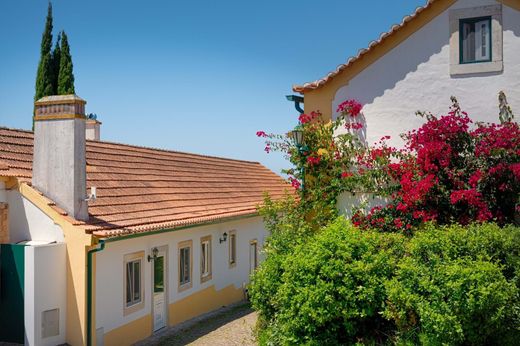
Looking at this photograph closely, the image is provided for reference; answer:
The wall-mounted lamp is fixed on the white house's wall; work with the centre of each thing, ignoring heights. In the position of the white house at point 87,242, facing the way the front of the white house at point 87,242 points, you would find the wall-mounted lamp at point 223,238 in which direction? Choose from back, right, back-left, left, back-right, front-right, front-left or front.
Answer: left

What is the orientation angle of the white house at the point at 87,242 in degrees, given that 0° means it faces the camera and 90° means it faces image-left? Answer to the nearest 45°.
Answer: approximately 315°

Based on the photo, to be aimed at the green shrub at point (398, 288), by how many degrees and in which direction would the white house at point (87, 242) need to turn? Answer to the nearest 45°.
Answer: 0° — it already faces it

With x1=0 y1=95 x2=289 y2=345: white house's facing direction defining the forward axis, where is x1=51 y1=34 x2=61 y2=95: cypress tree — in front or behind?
behind

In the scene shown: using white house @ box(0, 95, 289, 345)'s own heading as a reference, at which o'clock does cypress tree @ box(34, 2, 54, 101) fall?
The cypress tree is roughly at 7 o'clock from the white house.

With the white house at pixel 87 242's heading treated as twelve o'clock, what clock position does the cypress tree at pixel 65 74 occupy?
The cypress tree is roughly at 7 o'clock from the white house.

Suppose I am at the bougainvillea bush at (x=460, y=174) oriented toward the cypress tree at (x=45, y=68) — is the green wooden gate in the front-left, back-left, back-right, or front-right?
front-left

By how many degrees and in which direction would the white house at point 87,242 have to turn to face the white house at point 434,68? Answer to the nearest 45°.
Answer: approximately 45° to its left

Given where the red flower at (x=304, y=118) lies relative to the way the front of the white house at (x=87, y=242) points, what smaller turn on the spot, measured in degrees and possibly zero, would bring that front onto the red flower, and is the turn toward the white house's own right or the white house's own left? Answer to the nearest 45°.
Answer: approximately 45° to the white house's own left

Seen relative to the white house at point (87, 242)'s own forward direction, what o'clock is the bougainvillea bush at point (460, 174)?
The bougainvillea bush is roughly at 11 o'clock from the white house.

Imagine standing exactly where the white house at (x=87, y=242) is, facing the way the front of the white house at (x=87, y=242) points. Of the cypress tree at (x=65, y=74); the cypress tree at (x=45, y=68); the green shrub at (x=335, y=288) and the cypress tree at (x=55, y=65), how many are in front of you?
1

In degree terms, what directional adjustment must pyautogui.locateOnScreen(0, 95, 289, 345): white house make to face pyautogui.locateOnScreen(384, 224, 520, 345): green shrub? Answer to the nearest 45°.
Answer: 0° — it already faces it

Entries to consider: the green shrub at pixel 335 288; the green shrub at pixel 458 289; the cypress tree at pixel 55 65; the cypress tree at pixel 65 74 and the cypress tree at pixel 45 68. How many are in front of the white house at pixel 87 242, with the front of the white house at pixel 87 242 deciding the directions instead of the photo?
2

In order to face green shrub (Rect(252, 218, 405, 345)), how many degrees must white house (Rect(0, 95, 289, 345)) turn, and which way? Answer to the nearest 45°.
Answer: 0° — it already faces it
